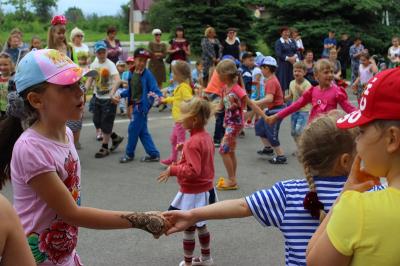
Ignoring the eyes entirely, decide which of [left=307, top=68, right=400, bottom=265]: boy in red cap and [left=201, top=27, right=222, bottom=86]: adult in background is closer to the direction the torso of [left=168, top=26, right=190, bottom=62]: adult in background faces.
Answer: the boy in red cap

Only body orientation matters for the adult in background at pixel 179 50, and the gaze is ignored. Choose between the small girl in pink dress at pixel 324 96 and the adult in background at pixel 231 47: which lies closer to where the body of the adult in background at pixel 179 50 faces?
the small girl in pink dress

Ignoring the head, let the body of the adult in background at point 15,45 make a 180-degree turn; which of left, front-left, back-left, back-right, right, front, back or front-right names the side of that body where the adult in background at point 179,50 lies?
front-right

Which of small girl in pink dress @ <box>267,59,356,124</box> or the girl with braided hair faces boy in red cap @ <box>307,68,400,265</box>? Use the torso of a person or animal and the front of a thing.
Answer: the small girl in pink dress

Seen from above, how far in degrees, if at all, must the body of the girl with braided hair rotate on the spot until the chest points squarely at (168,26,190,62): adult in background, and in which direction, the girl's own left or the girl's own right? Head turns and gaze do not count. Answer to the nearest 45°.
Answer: approximately 45° to the girl's own left

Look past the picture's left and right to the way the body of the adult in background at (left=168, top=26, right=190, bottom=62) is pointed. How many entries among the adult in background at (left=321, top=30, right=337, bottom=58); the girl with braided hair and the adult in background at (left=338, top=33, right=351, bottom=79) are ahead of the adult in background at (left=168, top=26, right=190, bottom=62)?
1
